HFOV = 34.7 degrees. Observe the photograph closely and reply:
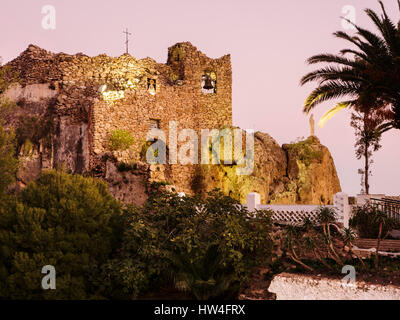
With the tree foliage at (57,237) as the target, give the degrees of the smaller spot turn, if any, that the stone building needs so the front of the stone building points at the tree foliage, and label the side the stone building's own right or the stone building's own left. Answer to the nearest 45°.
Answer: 0° — it already faces it

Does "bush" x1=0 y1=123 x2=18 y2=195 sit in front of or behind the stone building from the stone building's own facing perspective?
in front

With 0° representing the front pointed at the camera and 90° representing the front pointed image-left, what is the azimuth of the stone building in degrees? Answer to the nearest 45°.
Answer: approximately 0°

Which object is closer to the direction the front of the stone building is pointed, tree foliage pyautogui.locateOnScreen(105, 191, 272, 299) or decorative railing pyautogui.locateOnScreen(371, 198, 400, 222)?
the tree foliage

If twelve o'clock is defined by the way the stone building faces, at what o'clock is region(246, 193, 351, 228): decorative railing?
The decorative railing is roughly at 11 o'clock from the stone building.

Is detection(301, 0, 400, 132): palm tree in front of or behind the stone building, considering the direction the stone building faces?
in front
